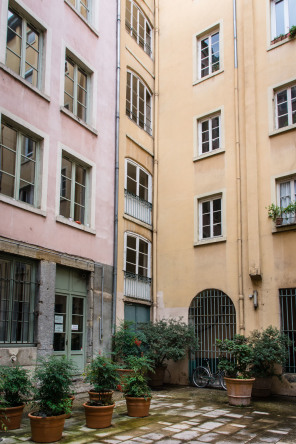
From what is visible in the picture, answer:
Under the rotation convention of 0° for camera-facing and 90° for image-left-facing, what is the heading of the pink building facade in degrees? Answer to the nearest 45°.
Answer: approximately 315°

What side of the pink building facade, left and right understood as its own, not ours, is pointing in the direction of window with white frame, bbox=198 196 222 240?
left

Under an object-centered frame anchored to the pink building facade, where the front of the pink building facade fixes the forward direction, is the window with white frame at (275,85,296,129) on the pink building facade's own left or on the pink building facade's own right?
on the pink building facade's own left

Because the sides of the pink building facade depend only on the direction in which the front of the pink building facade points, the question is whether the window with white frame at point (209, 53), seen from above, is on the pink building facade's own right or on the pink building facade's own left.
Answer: on the pink building facade's own left

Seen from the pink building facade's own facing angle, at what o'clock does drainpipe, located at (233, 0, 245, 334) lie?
The drainpipe is roughly at 10 o'clock from the pink building facade.
